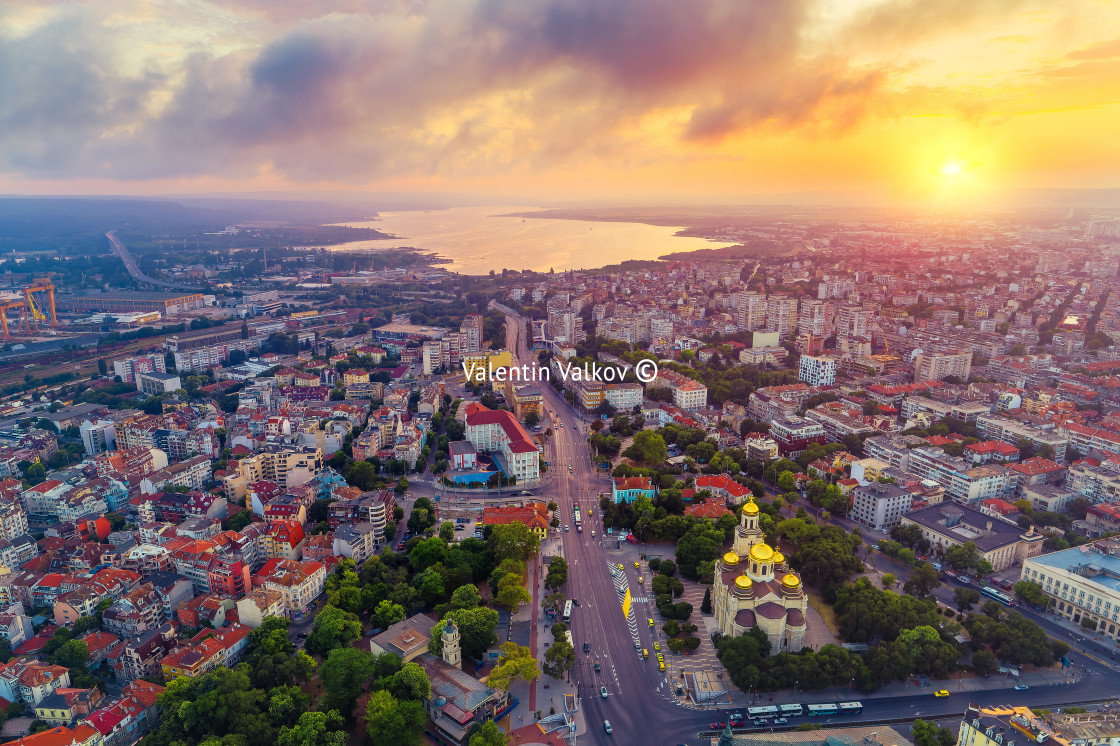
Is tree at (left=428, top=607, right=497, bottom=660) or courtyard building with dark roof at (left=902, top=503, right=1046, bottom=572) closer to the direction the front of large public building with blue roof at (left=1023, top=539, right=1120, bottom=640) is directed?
the tree

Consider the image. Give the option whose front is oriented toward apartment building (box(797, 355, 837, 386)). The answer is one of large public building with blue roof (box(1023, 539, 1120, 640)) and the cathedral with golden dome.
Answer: the cathedral with golden dome

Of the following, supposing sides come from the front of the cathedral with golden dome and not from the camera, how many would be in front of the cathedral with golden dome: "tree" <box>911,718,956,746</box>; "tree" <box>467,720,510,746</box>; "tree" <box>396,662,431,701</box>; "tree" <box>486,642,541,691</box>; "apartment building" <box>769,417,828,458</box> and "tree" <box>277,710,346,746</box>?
1

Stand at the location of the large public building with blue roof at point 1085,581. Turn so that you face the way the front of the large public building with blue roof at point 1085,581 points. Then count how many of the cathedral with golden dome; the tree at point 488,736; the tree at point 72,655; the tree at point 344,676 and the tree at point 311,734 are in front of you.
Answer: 5

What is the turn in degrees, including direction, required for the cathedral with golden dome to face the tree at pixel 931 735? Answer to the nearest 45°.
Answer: approximately 135° to its right

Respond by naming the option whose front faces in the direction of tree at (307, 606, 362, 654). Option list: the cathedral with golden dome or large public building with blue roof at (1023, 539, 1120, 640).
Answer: the large public building with blue roof

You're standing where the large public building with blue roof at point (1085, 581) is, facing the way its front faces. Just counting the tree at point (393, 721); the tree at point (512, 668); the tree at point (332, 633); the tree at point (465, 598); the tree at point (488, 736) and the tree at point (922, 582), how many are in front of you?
6

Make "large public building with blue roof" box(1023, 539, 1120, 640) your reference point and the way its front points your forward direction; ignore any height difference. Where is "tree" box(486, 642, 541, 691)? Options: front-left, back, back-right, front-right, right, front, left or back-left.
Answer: front

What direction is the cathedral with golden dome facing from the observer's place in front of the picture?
facing away from the viewer

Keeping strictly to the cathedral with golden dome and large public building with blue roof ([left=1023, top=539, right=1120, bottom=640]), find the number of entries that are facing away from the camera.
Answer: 1

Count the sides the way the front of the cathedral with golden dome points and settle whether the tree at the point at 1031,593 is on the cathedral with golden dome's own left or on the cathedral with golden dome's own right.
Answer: on the cathedral with golden dome's own right

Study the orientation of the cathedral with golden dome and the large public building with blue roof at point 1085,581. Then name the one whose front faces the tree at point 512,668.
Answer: the large public building with blue roof

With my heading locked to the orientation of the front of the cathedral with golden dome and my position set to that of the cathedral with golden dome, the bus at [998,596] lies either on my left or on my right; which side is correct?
on my right

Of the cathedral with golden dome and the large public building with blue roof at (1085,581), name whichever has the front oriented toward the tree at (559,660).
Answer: the large public building with blue roof

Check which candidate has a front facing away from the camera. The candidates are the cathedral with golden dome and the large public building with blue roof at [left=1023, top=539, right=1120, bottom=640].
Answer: the cathedral with golden dome

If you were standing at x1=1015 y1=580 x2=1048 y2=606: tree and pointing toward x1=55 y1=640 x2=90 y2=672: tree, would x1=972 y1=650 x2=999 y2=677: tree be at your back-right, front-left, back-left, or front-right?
front-left
